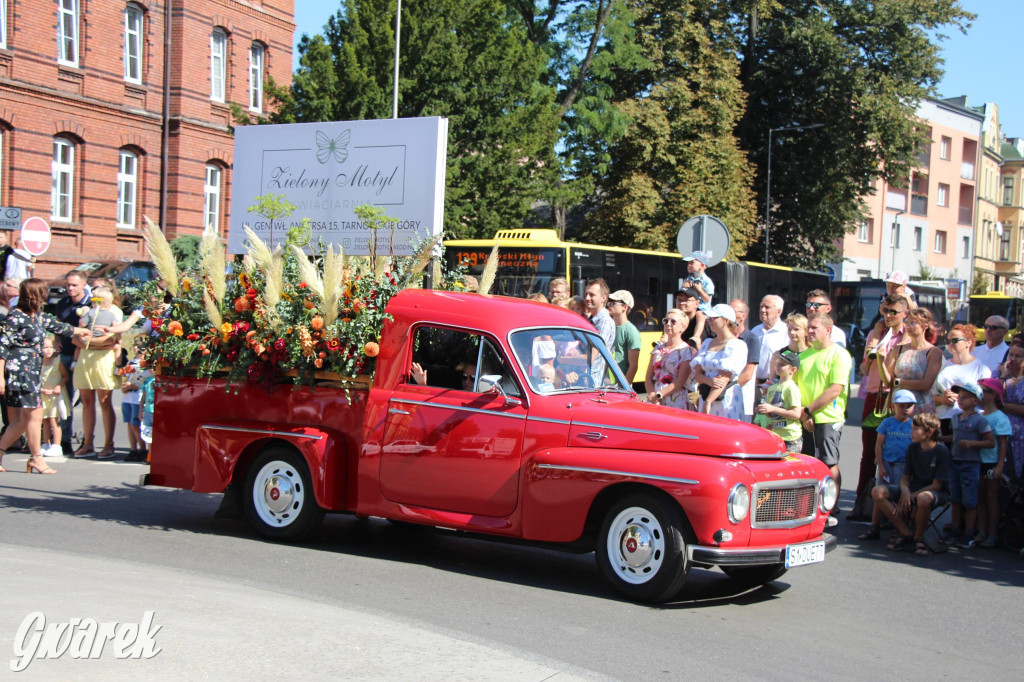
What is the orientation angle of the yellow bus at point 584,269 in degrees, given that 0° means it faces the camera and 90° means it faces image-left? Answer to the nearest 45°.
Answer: approximately 45°

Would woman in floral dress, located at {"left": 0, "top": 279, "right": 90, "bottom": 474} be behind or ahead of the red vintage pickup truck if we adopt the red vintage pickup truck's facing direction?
behind

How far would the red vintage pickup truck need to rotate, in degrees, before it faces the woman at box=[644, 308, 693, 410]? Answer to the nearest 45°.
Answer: approximately 90° to its left

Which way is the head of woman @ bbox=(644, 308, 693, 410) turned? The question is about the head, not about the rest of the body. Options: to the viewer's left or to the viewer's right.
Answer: to the viewer's left

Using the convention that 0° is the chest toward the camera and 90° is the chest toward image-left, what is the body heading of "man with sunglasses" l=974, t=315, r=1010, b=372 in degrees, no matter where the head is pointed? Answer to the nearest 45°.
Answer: approximately 45°

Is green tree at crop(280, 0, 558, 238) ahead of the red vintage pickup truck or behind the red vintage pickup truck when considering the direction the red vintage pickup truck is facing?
behind

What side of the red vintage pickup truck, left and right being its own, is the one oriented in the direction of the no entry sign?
back

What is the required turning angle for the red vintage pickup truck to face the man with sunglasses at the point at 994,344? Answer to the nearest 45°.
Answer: approximately 90° to its left
